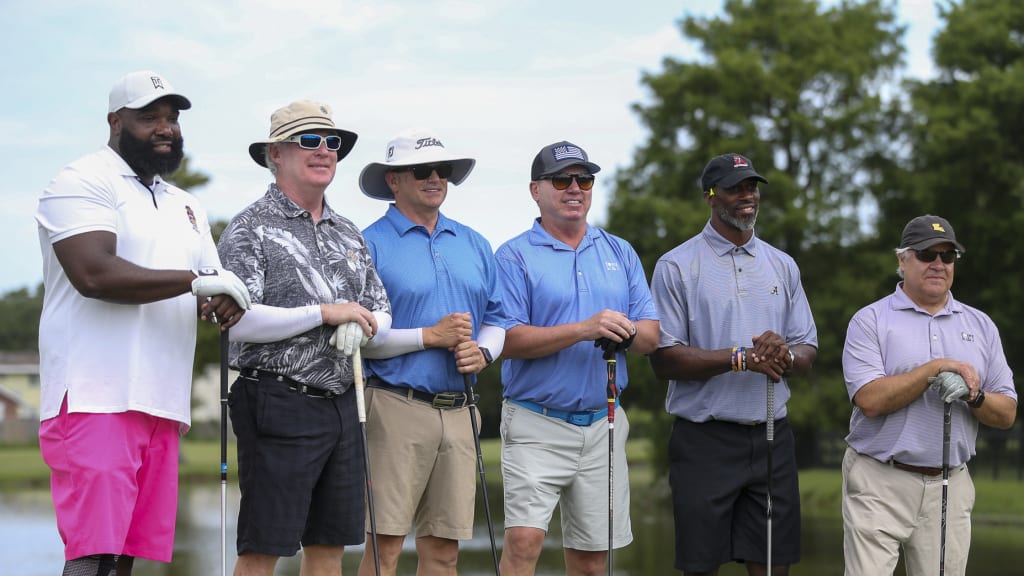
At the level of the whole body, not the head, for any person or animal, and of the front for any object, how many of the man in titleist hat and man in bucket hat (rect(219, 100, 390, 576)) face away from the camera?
0

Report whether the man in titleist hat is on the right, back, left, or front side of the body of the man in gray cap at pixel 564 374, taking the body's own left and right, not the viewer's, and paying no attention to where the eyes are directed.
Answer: right

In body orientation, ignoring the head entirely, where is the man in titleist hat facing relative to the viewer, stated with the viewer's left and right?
facing the viewer and to the right of the viewer

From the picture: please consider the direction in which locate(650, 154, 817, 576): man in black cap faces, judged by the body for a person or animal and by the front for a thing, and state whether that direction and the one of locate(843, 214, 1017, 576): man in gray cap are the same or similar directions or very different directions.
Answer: same or similar directions

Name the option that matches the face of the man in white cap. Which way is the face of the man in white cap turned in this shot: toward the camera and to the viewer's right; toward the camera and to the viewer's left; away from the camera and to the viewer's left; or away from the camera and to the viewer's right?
toward the camera and to the viewer's right

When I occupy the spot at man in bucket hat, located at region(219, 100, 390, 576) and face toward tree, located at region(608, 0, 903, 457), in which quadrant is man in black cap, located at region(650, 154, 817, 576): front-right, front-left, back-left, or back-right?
front-right

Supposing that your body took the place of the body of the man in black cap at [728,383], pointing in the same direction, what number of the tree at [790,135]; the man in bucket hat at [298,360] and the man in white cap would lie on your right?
2

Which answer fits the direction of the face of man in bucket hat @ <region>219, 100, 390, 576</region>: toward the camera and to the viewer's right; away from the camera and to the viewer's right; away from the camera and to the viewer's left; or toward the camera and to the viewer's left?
toward the camera and to the viewer's right

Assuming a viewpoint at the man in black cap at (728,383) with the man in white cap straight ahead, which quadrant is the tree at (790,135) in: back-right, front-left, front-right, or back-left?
back-right

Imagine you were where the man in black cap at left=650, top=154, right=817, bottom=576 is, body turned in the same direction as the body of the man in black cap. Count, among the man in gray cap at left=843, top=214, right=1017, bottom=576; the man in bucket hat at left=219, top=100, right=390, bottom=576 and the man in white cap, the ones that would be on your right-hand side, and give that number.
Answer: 2

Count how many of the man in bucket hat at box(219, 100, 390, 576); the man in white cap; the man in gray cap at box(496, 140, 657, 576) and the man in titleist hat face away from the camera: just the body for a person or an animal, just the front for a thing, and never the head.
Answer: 0
